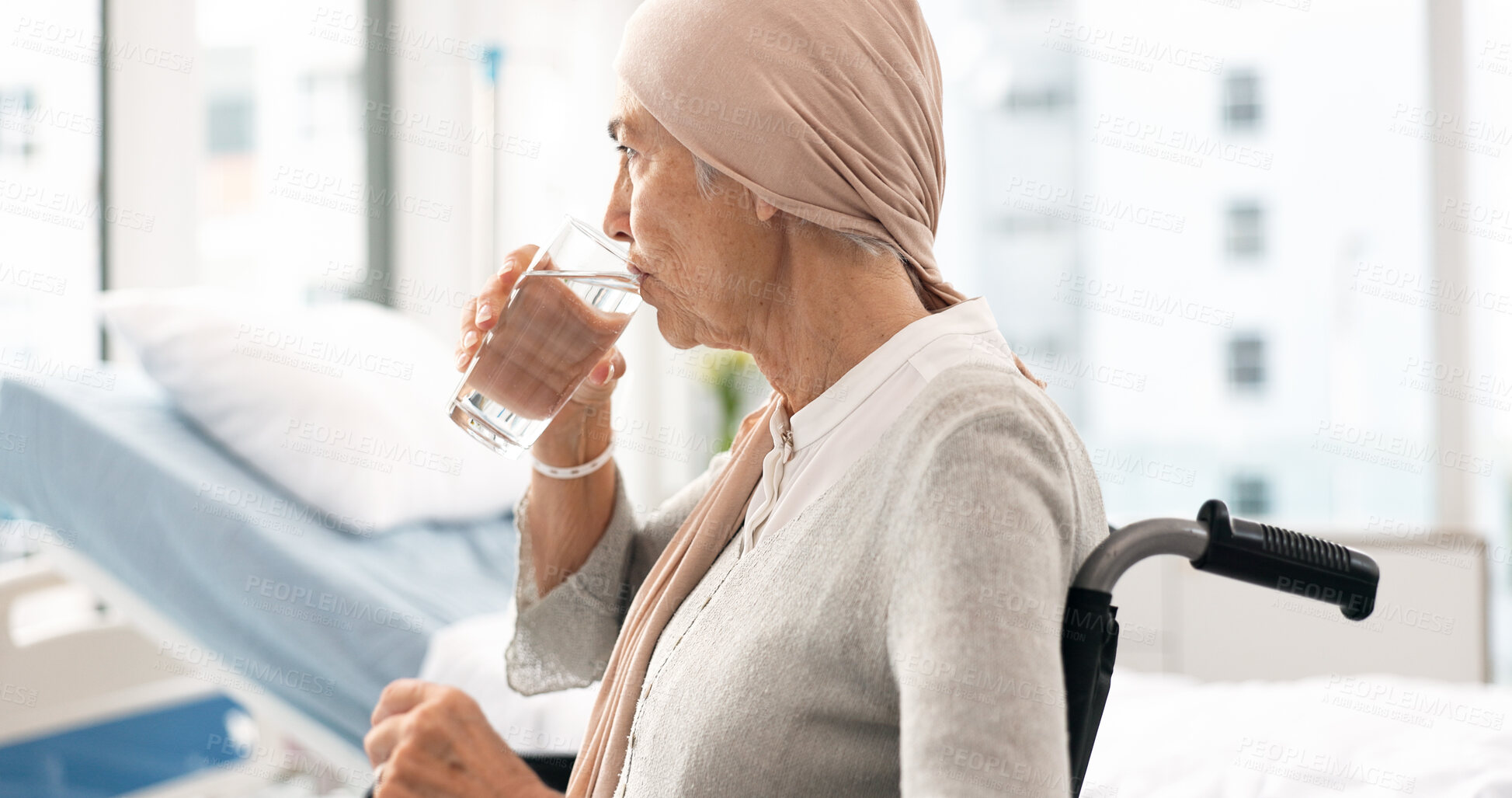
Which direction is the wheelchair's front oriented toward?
to the viewer's left

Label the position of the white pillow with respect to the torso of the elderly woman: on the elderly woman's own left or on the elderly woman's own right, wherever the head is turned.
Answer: on the elderly woman's own right

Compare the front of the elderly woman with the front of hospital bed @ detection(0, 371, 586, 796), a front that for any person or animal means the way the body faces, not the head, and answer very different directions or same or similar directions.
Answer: very different directions

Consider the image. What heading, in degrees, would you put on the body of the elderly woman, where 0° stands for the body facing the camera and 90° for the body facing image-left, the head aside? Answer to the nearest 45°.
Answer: approximately 90°

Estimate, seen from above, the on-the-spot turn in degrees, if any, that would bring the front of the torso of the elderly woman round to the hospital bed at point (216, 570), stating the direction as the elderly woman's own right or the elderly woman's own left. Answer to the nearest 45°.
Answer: approximately 45° to the elderly woman's own right

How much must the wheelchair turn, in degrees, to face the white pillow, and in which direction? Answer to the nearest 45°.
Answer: approximately 45° to its right
